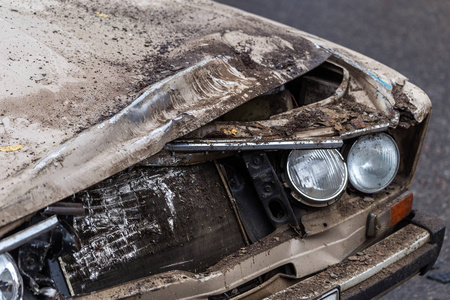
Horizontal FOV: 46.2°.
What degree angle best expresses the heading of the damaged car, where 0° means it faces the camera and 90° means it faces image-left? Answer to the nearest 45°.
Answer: approximately 315°
